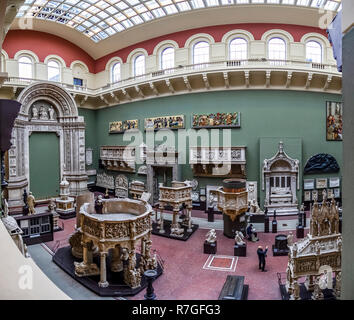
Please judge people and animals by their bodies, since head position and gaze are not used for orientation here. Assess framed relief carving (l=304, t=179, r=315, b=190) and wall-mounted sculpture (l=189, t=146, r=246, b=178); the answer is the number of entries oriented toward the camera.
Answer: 2

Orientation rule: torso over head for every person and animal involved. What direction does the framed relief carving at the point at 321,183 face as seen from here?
toward the camera

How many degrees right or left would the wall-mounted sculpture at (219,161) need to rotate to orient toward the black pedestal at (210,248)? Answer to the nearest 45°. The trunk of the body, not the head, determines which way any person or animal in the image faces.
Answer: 0° — it already faces it

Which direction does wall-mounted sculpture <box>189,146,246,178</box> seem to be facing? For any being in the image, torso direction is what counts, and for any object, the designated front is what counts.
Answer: toward the camera

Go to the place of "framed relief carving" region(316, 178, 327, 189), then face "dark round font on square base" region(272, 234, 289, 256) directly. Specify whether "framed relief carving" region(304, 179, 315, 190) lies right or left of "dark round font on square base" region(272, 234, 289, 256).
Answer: right

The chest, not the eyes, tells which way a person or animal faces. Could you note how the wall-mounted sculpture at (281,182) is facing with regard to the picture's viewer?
facing the viewer

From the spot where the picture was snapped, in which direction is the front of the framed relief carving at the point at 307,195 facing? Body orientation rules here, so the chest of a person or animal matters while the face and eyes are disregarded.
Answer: facing the viewer

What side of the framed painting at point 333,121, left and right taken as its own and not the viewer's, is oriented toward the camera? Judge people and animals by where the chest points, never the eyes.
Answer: front

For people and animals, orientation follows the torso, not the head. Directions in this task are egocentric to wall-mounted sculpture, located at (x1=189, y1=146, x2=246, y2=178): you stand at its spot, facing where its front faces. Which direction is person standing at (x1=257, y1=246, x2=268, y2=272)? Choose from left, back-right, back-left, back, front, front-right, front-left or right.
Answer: front
